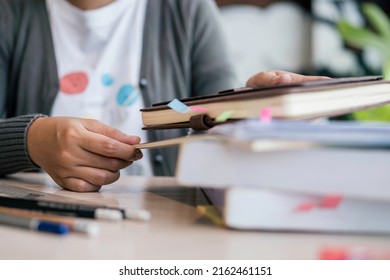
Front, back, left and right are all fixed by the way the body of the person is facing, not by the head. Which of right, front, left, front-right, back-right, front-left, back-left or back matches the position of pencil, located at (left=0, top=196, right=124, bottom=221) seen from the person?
front

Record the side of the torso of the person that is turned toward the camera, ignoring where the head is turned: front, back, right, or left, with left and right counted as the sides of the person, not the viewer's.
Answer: front

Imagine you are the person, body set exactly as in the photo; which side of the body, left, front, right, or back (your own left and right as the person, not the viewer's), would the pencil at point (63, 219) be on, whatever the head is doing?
front

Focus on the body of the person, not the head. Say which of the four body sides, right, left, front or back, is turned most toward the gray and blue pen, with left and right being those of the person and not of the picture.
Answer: front

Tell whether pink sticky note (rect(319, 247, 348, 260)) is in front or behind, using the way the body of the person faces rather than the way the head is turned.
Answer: in front
